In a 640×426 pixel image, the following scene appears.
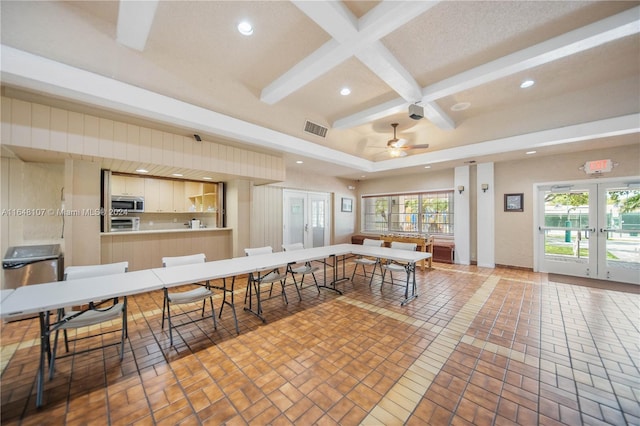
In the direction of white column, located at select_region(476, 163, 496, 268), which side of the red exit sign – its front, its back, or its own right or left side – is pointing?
right

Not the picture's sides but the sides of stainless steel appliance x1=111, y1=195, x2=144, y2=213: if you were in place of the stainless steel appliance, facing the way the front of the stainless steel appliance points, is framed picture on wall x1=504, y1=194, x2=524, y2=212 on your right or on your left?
on your left

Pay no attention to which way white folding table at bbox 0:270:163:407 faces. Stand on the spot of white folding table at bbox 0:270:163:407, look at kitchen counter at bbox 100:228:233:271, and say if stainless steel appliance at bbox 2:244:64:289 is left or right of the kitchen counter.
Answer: left

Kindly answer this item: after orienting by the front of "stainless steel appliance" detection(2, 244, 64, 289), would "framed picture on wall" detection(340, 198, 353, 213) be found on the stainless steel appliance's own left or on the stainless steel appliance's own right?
on the stainless steel appliance's own left

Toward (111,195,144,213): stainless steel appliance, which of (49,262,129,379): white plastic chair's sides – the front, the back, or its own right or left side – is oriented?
back

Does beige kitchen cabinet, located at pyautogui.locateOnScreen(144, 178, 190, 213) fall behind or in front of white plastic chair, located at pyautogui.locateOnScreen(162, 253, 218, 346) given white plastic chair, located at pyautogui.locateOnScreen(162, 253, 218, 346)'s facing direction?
behind

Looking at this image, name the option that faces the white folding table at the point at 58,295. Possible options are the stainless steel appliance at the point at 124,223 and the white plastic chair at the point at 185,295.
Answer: the stainless steel appliance
